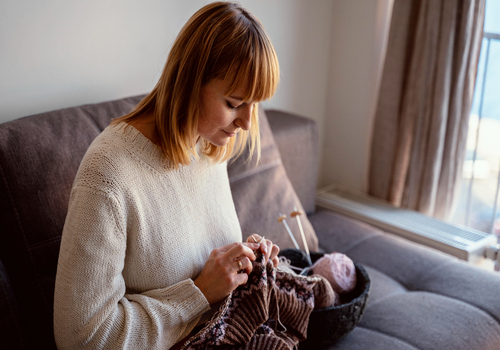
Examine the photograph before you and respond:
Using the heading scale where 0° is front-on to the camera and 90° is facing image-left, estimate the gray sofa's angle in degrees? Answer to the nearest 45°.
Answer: approximately 315°

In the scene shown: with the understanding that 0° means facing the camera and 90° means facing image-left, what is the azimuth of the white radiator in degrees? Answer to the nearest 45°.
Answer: approximately 45°

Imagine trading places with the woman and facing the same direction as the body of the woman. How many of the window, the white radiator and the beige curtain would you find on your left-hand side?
3

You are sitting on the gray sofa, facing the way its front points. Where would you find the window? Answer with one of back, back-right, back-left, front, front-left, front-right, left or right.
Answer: left

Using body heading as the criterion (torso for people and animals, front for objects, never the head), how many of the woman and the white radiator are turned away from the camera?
0

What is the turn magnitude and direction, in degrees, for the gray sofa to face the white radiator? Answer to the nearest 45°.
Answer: approximately 90° to its left

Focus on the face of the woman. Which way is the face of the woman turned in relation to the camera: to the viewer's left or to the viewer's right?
to the viewer's right

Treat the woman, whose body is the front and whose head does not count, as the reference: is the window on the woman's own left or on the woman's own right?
on the woman's own left

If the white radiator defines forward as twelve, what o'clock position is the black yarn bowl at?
The black yarn bowl is roughly at 11 o'clock from the white radiator.
